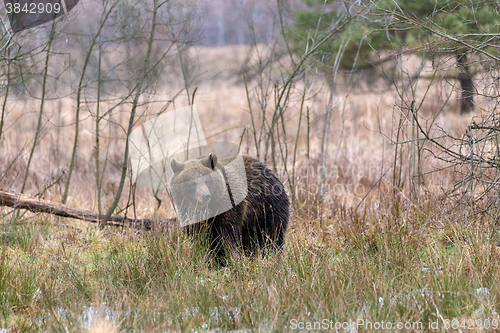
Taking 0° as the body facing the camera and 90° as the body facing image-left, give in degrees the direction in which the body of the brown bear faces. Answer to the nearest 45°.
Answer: approximately 45°

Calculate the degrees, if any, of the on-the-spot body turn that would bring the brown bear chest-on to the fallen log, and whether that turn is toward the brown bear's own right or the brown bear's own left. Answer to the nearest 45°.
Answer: approximately 90° to the brown bear's own right
